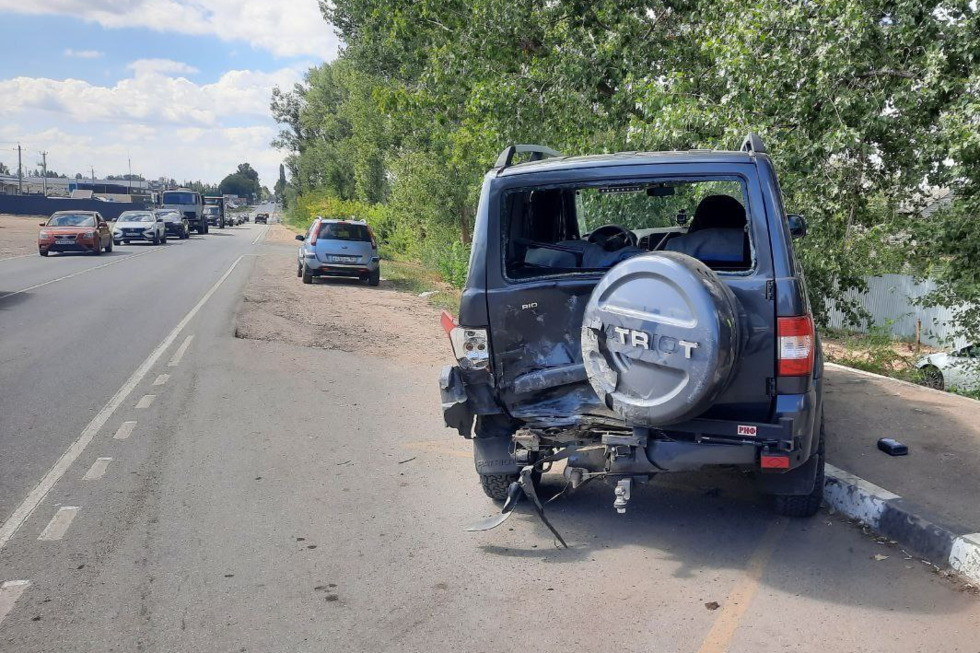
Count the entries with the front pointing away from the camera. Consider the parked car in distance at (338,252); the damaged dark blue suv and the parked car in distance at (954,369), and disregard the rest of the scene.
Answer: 2

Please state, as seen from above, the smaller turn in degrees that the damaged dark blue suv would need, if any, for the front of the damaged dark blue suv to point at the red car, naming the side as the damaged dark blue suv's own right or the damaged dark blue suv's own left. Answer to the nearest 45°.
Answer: approximately 45° to the damaged dark blue suv's own left

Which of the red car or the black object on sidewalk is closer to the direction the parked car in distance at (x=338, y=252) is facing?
the red car

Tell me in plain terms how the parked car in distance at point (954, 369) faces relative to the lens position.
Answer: facing to the left of the viewer

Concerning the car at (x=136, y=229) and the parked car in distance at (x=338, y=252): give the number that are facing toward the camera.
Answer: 1

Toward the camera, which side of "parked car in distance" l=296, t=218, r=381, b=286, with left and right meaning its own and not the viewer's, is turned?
back

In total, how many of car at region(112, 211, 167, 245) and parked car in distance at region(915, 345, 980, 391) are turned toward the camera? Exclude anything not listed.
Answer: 1

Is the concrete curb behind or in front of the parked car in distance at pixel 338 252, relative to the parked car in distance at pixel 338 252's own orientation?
behind

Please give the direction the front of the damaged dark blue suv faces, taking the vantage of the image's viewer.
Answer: facing away from the viewer

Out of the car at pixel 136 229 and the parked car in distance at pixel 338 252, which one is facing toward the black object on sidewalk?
the car at pixel 136 229

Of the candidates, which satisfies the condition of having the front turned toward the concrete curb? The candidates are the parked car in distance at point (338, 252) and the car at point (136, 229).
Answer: the car at point (136, 229)

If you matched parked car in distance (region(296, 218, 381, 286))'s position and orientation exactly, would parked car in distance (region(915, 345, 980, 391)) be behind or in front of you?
behind
